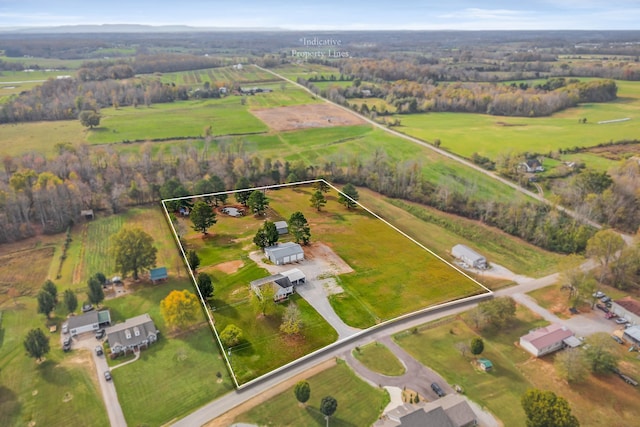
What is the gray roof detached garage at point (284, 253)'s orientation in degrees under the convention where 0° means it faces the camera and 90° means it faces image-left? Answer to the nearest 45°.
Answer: approximately 315°

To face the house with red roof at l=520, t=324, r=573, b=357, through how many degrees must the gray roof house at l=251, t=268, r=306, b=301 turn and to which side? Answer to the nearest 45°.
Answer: approximately 45° to its left

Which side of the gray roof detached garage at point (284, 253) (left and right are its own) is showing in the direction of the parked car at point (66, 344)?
right

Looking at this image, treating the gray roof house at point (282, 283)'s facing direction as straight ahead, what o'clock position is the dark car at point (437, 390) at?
The dark car is roughly at 12 o'clock from the gray roof house.

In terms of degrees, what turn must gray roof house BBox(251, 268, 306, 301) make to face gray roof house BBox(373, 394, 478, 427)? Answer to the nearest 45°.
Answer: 0° — it already faces it

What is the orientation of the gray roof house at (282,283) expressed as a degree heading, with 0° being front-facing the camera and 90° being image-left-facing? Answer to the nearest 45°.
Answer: approximately 315°

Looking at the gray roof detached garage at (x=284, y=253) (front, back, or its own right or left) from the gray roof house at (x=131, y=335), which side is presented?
right

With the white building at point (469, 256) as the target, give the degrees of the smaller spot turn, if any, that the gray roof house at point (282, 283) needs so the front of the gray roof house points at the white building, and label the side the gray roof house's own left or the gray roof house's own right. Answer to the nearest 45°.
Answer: approximately 45° to the gray roof house's own left

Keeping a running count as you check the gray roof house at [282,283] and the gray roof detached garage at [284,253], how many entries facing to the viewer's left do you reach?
0
